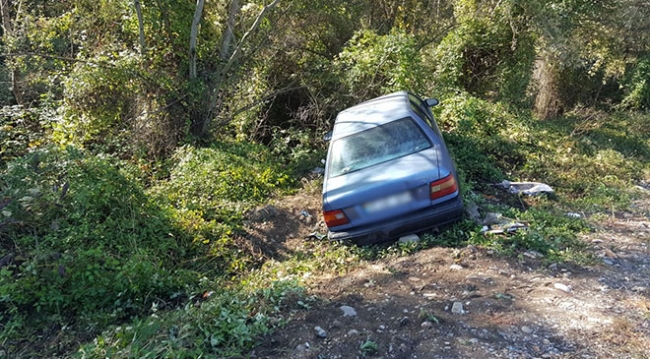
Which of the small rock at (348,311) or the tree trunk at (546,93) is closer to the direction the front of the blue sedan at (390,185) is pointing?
the tree trunk

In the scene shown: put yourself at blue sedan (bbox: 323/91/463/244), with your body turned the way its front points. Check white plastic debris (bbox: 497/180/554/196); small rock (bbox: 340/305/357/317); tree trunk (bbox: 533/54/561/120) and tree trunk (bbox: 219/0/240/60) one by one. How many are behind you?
1

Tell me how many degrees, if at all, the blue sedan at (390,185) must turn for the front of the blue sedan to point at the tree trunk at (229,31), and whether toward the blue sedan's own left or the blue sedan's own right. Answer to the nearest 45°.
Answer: approximately 45° to the blue sedan's own left

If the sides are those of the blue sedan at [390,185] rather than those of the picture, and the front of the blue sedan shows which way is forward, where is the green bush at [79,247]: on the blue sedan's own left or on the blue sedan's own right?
on the blue sedan's own left

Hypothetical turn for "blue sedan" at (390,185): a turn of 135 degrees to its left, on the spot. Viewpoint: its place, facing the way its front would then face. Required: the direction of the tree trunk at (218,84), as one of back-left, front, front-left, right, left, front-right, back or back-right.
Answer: right

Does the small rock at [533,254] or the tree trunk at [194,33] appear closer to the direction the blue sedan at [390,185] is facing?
the tree trunk

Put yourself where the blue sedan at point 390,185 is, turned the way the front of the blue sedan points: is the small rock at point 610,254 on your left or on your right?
on your right

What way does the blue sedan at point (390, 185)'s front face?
away from the camera

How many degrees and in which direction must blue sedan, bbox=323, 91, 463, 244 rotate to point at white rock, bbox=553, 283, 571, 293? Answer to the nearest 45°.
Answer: approximately 135° to its right

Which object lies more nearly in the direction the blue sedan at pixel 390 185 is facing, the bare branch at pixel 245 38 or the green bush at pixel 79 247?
the bare branch

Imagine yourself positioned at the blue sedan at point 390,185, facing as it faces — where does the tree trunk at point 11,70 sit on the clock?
The tree trunk is roughly at 10 o'clock from the blue sedan.

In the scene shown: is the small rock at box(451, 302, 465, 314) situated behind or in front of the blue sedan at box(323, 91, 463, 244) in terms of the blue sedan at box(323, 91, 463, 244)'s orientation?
behind

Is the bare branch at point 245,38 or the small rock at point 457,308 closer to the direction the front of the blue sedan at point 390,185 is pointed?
the bare branch

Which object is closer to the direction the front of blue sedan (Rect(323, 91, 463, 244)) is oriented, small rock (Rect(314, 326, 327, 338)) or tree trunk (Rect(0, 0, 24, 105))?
the tree trunk

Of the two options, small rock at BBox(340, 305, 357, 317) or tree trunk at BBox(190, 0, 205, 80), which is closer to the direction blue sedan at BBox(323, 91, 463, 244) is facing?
the tree trunk

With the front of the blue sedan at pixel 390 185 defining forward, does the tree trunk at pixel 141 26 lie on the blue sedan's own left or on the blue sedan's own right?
on the blue sedan's own left

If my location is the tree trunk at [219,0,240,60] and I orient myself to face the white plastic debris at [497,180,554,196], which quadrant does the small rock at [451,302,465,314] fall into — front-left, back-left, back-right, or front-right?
front-right

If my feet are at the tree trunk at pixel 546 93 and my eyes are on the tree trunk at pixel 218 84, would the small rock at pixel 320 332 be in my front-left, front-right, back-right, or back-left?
front-left

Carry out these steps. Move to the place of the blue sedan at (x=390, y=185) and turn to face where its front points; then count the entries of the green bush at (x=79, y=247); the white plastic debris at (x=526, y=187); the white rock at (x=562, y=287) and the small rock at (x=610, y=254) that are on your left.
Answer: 1

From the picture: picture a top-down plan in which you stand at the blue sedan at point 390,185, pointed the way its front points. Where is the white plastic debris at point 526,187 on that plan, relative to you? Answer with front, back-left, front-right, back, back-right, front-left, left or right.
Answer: front-right
